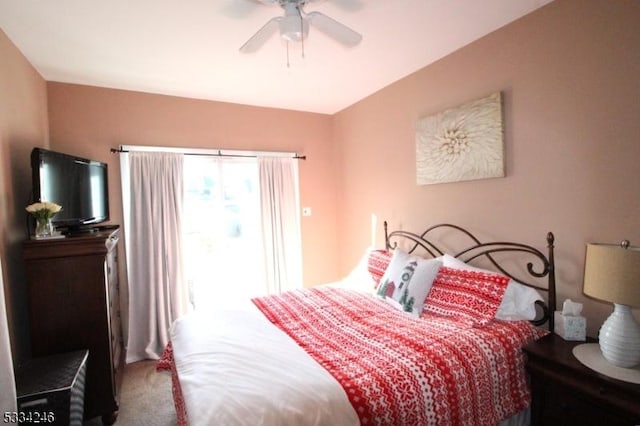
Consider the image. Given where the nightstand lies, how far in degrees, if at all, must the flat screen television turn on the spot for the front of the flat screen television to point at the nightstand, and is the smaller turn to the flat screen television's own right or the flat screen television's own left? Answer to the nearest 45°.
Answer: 0° — it already faces it

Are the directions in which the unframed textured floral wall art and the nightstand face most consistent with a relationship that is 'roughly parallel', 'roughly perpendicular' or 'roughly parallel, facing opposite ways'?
roughly parallel

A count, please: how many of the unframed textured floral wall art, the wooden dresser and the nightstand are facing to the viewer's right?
1

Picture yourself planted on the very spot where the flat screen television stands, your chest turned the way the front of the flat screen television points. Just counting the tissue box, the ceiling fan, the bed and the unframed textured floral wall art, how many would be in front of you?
4

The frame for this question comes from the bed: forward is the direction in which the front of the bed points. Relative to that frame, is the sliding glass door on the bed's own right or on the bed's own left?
on the bed's own right

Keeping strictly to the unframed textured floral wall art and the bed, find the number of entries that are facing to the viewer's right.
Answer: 0

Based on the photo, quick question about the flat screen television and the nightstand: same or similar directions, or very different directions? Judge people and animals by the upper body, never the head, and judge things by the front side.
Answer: very different directions

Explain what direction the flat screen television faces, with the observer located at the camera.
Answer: facing the viewer and to the right of the viewer

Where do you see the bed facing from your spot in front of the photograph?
facing the viewer and to the left of the viewer

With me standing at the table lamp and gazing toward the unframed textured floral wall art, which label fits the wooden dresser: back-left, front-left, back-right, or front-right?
front-left

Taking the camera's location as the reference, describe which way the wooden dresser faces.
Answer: facing to the right of the viewer
